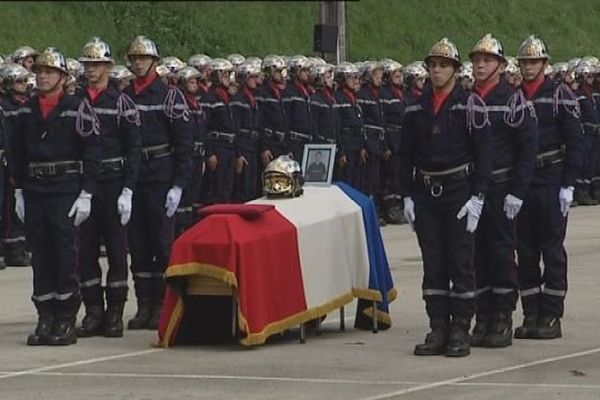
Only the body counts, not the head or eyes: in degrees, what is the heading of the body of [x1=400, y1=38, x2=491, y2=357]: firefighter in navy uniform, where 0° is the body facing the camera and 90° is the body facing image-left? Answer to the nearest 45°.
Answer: approximately 45°

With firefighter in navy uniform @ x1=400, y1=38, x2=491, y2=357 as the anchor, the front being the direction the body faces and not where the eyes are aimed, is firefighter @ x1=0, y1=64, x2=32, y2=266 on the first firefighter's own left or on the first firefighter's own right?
on the first firefighter's own right

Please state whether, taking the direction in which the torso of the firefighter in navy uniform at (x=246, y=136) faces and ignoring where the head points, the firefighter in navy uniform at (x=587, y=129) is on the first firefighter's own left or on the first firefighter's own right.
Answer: on the first firefighter's own left
